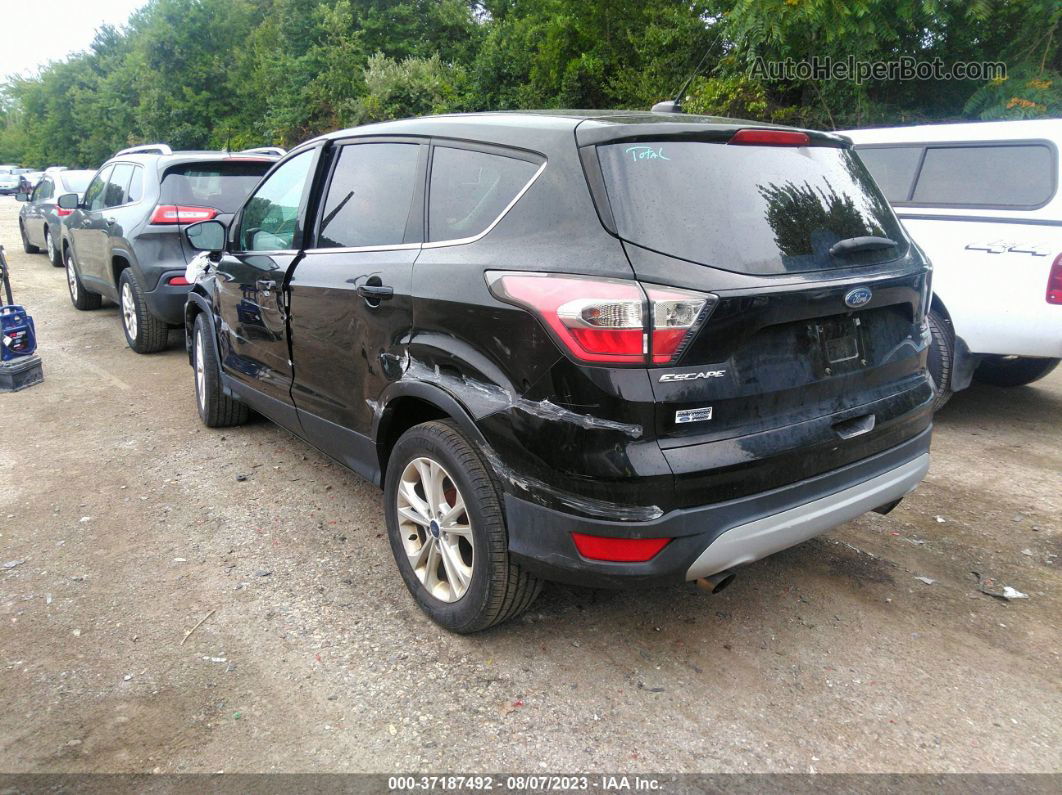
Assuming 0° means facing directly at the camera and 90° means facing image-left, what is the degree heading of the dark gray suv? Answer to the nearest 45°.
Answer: approximately 135°

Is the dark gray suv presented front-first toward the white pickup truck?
no

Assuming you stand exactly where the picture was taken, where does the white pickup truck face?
facing away from the viewer and to the left of the viewer

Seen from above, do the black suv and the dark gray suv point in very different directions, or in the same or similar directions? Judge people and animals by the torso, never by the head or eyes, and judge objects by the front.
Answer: same or similar directions

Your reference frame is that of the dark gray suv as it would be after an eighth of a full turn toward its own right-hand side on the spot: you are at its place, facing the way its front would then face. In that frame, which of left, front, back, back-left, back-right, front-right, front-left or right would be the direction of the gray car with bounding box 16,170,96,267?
front

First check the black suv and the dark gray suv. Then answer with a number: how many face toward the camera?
0

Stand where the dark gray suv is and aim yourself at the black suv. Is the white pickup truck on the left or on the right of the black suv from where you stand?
left

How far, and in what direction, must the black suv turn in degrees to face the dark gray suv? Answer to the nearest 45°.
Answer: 0° — it already faces it

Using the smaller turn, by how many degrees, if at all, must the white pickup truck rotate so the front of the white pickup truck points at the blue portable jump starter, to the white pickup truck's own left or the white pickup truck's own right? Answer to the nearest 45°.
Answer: approximately 45° to the white pickup truck's own left

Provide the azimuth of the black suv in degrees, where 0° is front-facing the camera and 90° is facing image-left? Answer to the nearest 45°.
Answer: approximately 135°

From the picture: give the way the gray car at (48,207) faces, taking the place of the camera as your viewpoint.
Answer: facing away from the viewer and to the left of the viewer

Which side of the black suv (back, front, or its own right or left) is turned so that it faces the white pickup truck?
right

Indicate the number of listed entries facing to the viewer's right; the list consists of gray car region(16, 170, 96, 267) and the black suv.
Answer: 0

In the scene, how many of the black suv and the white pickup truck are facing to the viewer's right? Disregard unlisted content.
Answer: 0

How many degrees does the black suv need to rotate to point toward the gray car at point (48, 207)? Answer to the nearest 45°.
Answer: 0° — it already faces it
